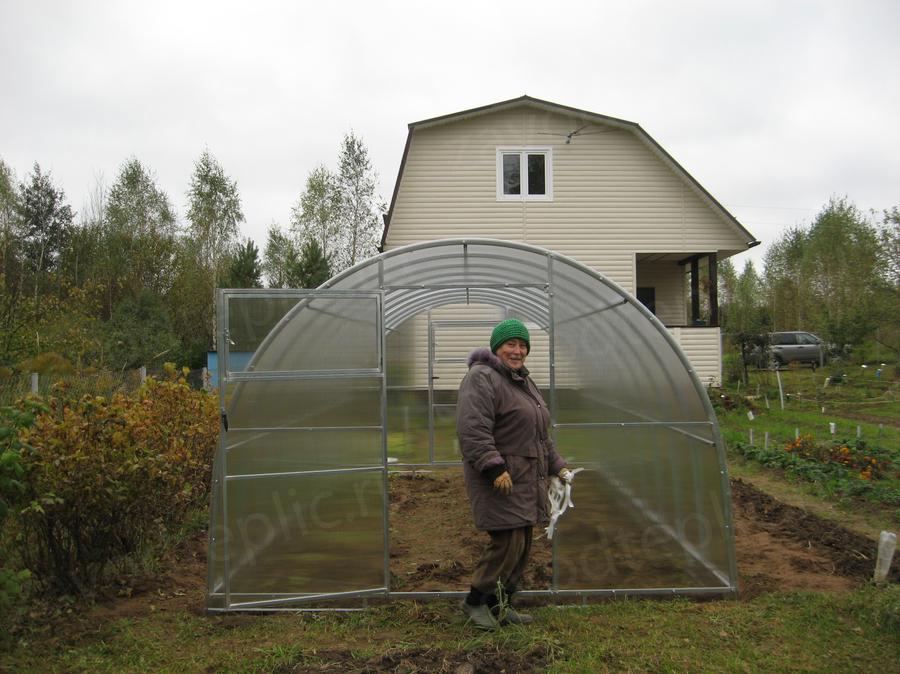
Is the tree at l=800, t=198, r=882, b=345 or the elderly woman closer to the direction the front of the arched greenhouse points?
the elderly woman

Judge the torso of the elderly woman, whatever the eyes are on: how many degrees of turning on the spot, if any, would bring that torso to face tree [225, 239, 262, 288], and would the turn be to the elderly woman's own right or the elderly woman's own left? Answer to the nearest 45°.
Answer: approximately 180°

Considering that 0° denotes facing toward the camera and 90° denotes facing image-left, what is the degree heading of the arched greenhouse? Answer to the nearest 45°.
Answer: approximately 0°

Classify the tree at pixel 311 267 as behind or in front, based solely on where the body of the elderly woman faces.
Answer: behind

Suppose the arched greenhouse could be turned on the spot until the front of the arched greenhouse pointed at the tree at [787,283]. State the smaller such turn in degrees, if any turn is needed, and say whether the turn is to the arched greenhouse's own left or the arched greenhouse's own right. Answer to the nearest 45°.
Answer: approximately 135° to the arched greenhouse's own left

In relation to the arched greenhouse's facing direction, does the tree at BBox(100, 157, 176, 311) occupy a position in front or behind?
behind
